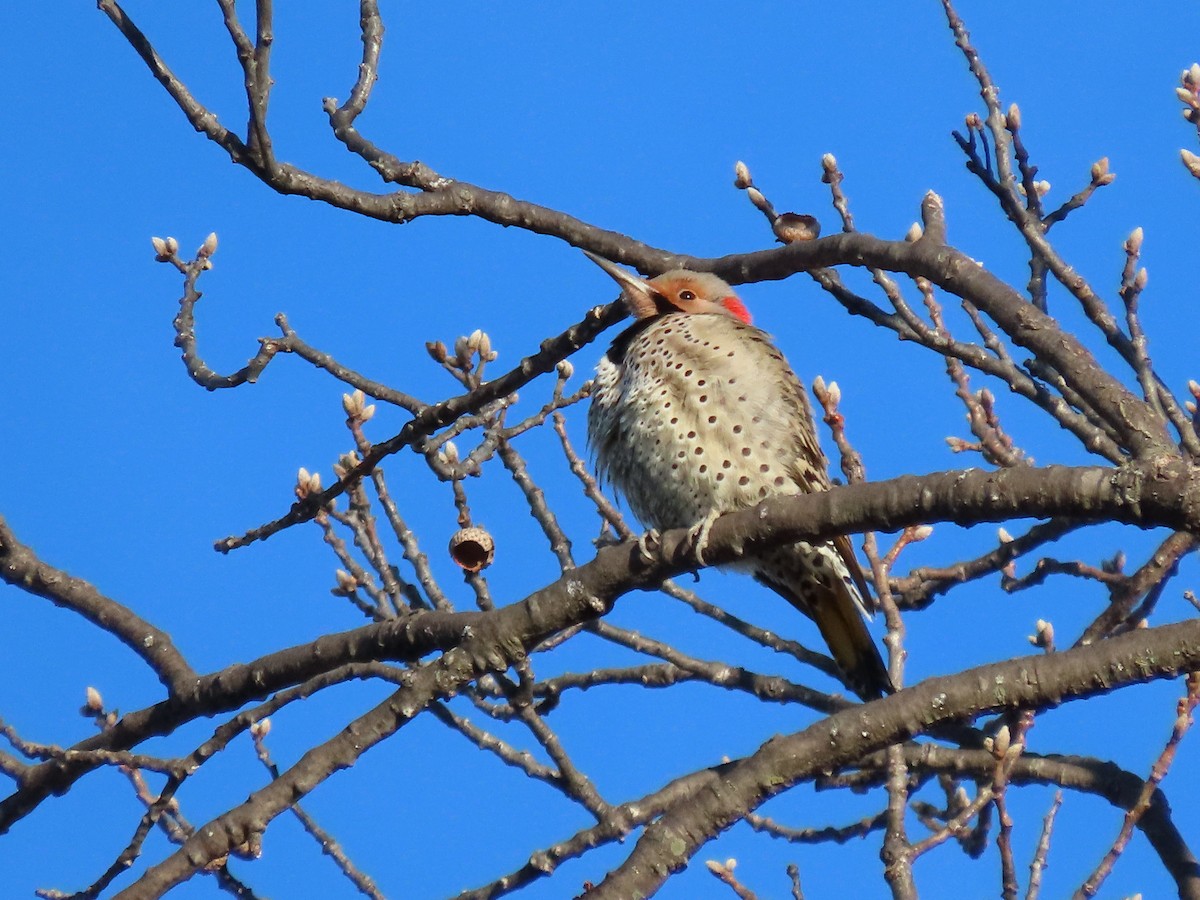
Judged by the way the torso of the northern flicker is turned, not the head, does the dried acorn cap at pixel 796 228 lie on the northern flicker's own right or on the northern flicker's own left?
on the northern flicker's own left

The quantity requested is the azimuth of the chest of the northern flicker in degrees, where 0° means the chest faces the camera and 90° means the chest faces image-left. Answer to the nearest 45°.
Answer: approximately 45°
